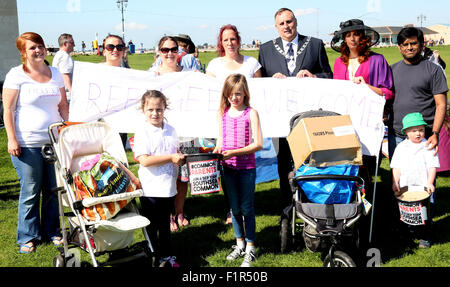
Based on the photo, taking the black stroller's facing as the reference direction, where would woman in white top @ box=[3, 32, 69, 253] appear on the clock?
The woman in white top is roughly at 3 o'clock from the black stroller.

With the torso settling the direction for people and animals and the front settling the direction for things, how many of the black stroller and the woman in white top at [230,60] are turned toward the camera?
2

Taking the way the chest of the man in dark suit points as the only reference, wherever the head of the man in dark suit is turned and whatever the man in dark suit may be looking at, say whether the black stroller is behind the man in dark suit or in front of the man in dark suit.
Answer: in front

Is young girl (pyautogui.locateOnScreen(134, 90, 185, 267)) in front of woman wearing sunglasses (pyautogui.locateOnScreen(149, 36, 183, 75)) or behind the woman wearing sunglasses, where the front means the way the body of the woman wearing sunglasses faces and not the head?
in front

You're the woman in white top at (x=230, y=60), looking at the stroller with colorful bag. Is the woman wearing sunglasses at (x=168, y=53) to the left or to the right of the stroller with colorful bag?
right

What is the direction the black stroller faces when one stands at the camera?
facing the viewer

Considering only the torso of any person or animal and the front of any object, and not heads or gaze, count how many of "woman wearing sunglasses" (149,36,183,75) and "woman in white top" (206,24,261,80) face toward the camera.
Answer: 2

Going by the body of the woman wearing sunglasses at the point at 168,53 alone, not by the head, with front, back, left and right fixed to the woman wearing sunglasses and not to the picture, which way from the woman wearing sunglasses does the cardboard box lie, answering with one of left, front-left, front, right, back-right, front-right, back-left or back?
front-left

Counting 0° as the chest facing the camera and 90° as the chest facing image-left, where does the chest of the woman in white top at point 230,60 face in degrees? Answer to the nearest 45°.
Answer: approximately 0°

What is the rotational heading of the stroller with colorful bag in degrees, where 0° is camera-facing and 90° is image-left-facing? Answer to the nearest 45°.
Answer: approximately 315°

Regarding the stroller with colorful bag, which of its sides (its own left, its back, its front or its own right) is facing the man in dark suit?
left

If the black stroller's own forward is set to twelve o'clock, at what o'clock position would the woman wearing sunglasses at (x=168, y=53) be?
The woman wearing sunglasses is roughly at 4 o'clock from the black stroller.

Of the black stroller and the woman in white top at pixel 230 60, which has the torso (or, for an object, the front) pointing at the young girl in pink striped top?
the woman in white top

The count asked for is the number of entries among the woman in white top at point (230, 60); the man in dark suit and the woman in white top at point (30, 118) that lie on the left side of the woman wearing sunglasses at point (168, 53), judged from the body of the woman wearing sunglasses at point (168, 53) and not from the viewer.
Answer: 2
